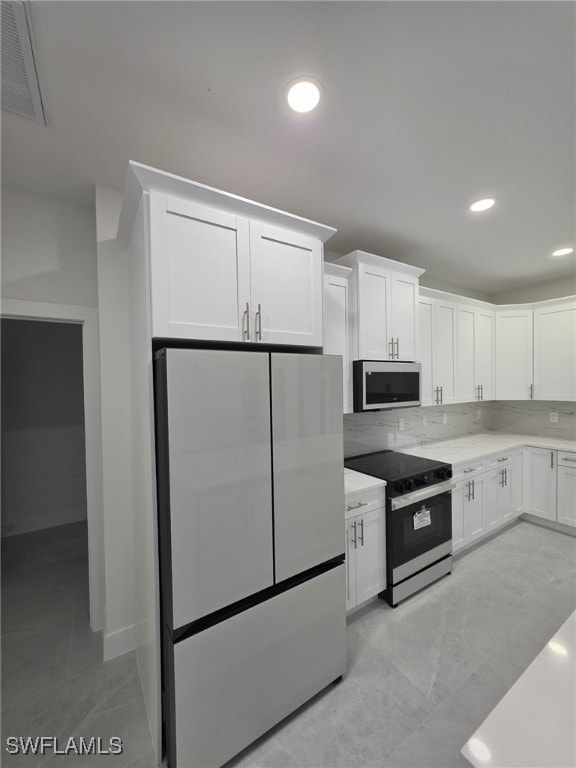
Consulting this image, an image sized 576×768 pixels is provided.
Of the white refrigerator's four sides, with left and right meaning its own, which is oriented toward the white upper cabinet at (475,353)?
left

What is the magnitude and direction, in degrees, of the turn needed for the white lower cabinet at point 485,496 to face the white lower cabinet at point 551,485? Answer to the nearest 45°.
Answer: approximately 90° to its left

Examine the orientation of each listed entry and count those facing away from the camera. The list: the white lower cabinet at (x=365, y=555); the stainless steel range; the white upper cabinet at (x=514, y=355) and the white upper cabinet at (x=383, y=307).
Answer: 0

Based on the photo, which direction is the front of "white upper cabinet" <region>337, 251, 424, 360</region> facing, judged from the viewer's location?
facing the viewer and to the right of the viewer

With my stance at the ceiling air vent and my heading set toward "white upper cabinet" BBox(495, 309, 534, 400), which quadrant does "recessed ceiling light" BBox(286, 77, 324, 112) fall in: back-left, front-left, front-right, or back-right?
front-right

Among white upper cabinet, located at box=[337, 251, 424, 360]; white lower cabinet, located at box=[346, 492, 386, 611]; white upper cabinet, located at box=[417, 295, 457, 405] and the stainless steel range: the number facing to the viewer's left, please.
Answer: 0

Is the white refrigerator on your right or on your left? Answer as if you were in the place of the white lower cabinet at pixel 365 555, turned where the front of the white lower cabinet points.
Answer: on your right

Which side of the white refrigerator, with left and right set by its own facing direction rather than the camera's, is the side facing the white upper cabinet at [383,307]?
left

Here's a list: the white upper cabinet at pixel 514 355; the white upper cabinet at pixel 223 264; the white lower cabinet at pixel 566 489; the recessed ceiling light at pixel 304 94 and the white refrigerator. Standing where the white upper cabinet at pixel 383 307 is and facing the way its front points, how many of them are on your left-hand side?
2

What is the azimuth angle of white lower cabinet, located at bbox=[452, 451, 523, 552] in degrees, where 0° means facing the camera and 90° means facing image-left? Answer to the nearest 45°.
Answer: approximately 315°

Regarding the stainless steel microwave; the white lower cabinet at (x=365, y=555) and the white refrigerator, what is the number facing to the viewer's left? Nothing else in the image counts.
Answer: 0

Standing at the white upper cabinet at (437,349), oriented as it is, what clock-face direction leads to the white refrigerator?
The white refrigerator is roughly at 2 o'clock from the white upper cabinet.

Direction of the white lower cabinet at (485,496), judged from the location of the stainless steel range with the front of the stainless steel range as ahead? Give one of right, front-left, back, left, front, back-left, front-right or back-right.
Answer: left

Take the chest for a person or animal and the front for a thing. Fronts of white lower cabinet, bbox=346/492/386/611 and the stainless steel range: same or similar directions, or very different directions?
same or similar directions

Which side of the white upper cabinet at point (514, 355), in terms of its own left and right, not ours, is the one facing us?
front

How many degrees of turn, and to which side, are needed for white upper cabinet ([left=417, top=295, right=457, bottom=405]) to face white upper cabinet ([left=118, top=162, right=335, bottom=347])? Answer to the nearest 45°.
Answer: approximately 45° to its right
